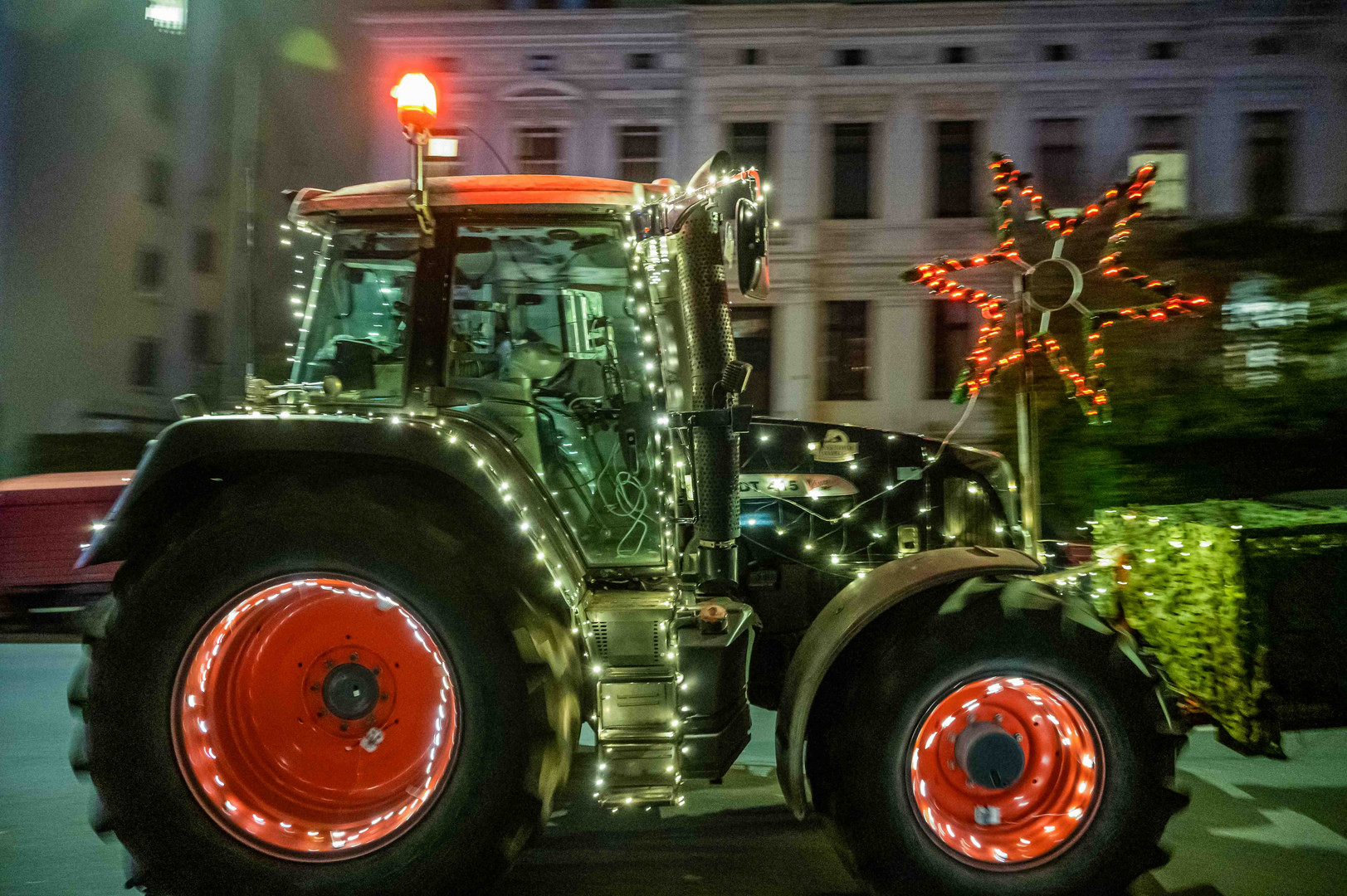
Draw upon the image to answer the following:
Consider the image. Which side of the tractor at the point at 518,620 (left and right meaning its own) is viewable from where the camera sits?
right

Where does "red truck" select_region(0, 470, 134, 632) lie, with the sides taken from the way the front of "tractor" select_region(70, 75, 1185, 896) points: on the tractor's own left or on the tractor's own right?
on the tractor's own left
